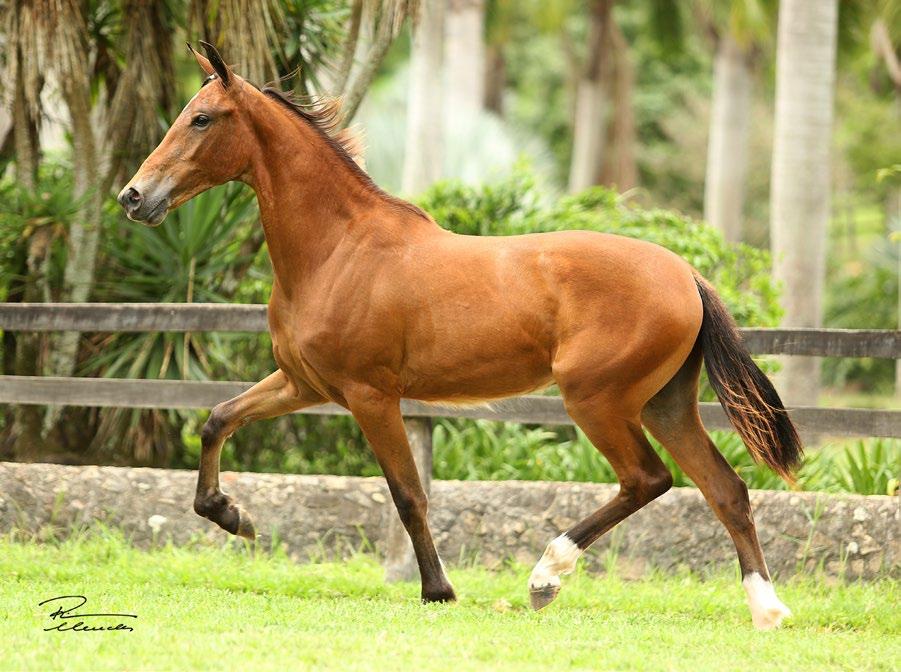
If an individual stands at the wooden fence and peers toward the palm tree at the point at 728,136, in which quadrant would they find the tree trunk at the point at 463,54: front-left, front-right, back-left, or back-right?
front-left

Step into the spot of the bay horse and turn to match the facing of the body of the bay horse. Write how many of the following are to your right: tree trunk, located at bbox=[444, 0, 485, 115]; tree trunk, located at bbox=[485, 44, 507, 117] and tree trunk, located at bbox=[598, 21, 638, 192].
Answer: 3

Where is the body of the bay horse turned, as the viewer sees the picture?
to the viewer's left

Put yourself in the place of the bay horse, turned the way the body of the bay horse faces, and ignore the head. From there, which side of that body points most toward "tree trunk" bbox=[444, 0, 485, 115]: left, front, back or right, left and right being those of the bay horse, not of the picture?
right

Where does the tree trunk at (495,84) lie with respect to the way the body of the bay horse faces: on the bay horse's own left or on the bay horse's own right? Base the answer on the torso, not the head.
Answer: on the bay horse's own right

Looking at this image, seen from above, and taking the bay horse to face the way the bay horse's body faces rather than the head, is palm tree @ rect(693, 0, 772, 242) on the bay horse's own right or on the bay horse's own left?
on the bay horse's own right

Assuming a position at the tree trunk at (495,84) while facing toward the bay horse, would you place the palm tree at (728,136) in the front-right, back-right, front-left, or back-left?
front-left
